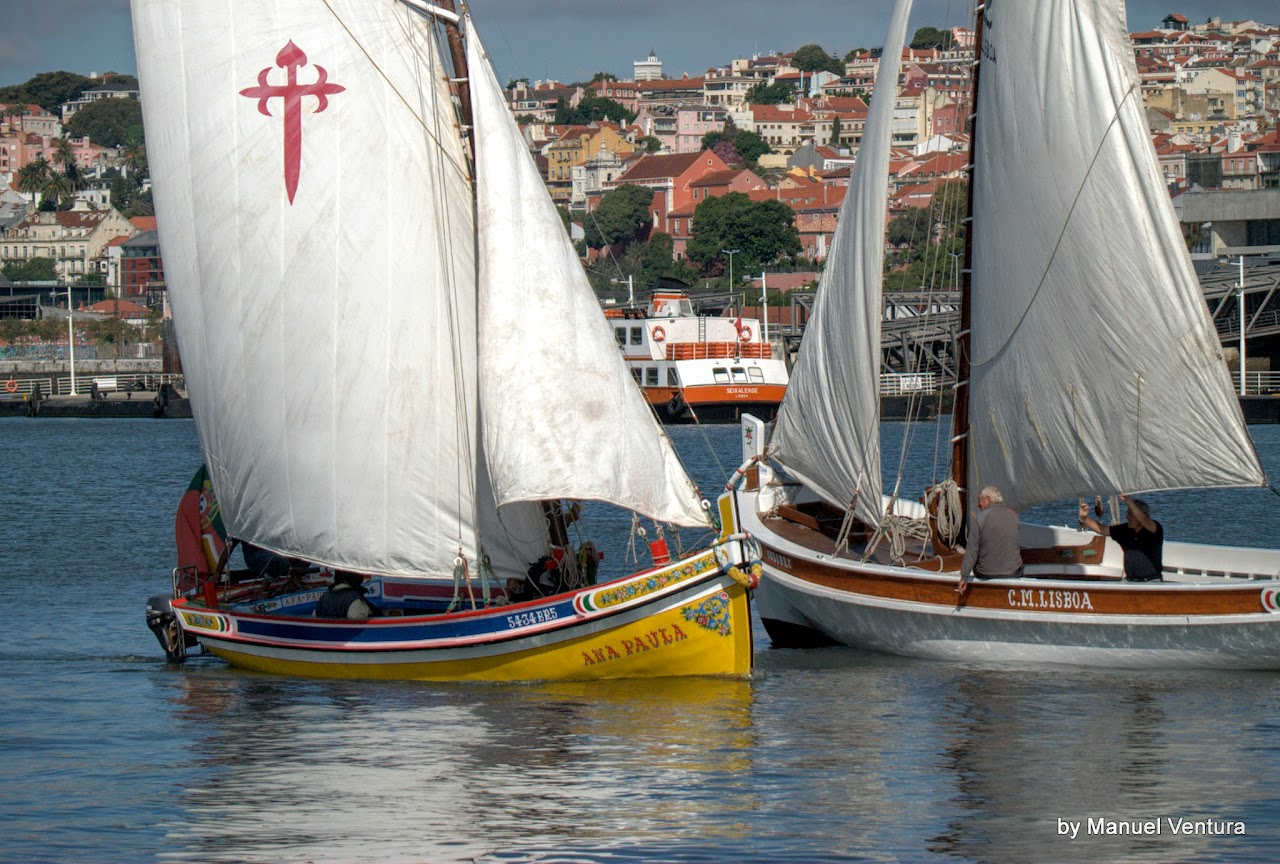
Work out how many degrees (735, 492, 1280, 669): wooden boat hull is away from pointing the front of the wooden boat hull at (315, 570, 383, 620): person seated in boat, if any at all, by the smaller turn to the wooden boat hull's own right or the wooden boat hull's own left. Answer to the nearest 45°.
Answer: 0° — it already faces them

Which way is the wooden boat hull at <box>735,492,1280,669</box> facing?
to the viewer's left

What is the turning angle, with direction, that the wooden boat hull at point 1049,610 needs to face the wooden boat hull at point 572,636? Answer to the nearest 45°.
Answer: approximately 45° to its left

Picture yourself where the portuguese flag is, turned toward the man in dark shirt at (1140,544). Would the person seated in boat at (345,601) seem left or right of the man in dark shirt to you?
right
